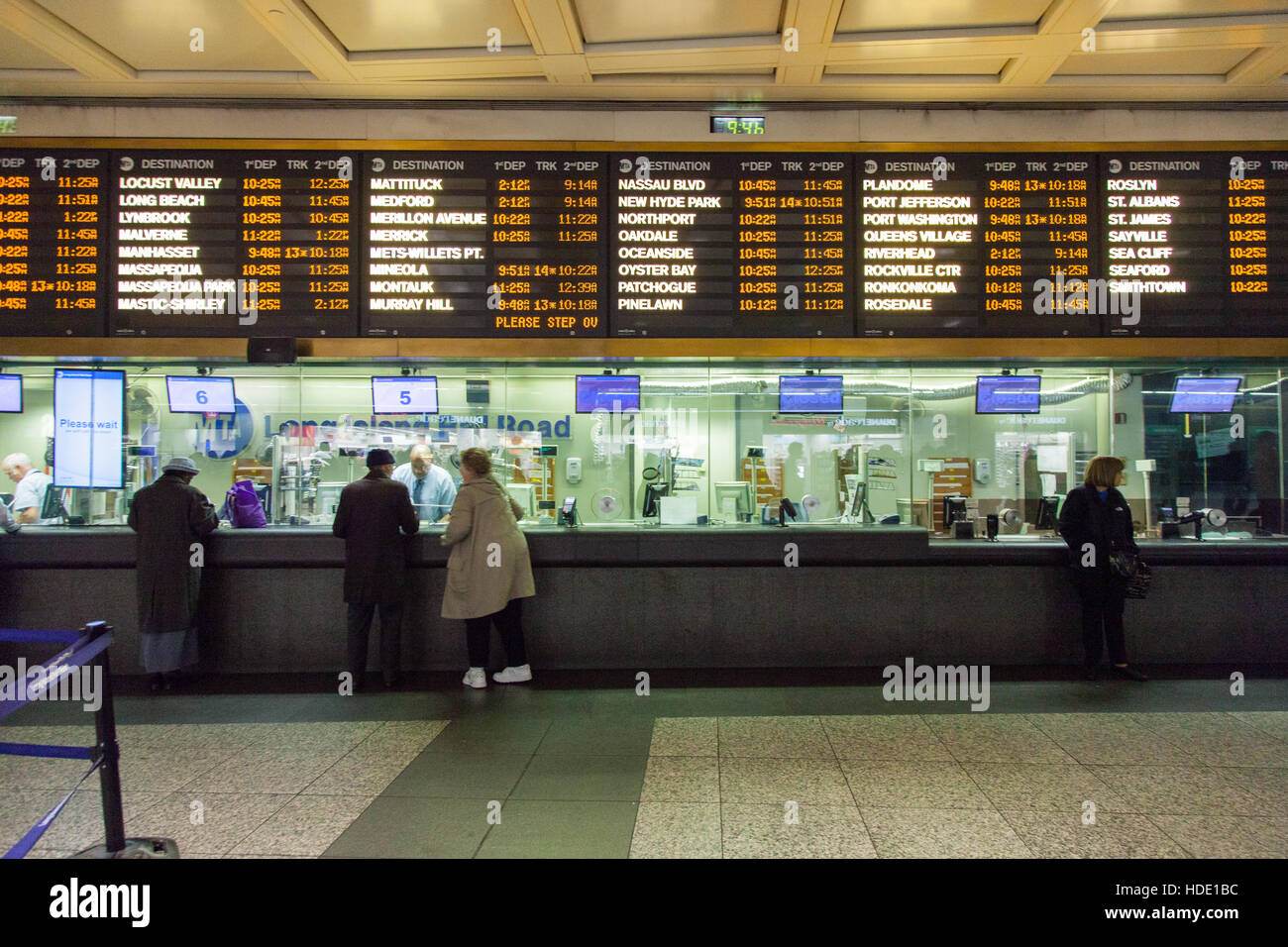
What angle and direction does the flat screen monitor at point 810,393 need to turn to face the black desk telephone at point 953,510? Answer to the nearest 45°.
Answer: approximately 90° to its left

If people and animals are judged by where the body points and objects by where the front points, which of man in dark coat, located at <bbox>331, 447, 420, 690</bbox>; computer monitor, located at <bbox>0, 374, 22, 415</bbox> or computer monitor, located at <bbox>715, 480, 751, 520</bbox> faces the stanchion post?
computer monitor, located at <bbox>0, 374, 22, 415</bbox>

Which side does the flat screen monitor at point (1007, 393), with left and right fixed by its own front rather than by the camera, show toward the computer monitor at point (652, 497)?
right

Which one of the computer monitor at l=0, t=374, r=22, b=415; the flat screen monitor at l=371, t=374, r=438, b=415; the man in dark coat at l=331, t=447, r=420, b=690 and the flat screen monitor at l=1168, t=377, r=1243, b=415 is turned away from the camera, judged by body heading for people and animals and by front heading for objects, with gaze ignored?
the man in dark coat

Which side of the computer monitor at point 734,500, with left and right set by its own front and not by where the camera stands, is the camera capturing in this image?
back

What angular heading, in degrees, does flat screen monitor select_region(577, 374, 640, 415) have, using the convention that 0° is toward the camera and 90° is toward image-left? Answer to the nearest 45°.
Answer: approximately 0°

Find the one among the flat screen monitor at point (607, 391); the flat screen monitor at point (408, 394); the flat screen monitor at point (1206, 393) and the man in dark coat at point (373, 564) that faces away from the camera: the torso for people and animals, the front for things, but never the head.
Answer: the man in dark coat

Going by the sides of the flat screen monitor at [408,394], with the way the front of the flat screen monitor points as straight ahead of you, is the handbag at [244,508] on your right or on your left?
on your right
